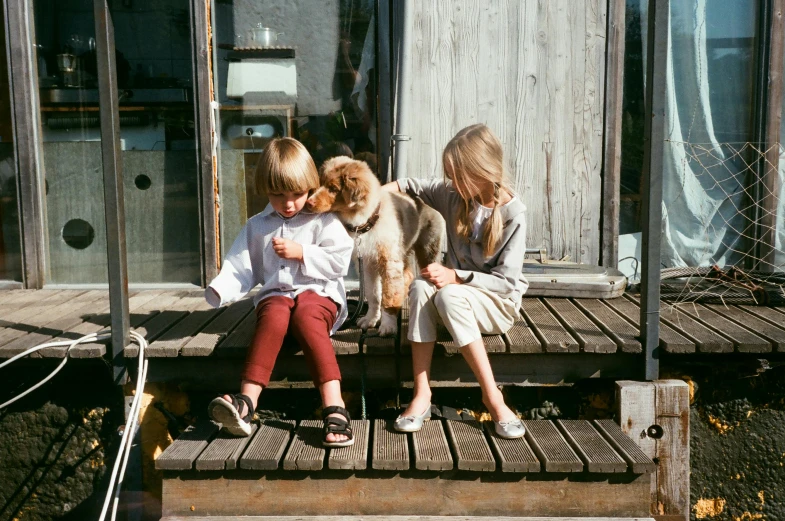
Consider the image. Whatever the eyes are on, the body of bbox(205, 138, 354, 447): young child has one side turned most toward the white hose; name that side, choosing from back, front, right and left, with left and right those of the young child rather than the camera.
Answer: right

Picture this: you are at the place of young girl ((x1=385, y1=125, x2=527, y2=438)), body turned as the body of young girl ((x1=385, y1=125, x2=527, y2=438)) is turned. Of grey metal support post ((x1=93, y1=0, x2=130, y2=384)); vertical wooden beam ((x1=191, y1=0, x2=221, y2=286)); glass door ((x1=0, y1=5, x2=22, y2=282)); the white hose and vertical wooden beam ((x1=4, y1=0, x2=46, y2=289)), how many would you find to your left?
0

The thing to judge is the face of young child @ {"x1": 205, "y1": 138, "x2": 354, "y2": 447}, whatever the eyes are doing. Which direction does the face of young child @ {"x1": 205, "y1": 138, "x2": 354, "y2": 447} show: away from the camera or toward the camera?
toward the camera

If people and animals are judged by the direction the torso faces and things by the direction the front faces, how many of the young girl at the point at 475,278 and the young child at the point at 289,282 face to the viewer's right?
0

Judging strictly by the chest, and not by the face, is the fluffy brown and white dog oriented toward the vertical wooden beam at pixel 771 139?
no

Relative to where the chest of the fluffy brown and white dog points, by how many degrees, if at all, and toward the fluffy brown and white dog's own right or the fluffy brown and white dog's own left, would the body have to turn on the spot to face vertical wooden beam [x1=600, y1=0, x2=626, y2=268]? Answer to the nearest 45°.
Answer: approximately 180°

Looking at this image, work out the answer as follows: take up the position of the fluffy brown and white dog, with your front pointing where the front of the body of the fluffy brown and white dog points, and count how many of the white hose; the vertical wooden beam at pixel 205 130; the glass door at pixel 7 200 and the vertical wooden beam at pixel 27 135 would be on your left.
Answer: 0

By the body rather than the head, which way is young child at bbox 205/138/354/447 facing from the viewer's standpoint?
toward the camera

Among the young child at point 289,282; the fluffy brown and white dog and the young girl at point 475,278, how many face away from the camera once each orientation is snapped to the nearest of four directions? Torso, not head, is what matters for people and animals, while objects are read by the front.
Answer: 0

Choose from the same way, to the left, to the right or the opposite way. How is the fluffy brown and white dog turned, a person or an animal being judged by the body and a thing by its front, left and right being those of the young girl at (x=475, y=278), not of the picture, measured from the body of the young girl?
the same way

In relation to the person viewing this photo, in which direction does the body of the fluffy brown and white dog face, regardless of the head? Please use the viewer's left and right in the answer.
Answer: facing the viewer and to the left of the viewer

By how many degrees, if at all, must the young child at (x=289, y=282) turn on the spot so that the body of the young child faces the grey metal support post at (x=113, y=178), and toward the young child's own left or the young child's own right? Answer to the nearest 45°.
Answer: approximately 90° to the young child's own right

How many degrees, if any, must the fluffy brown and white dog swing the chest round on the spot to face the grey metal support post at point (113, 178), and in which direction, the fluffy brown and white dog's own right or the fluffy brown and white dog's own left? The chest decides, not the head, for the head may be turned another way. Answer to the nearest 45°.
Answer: approximately 45° to the fluffy brown and white dog's own right

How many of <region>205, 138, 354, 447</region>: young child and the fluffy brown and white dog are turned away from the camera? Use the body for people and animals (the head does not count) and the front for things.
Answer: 0

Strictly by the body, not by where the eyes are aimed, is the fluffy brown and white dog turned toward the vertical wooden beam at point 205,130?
no
